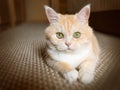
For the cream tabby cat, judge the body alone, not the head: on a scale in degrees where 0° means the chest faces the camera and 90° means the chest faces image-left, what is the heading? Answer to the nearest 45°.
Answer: approximately 0°
